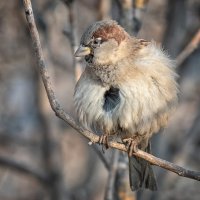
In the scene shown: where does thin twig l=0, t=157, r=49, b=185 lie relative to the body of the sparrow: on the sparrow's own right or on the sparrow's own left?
on the sparrow's own right

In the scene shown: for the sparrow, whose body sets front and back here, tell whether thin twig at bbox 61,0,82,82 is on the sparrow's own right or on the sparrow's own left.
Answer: on the sparrow's own right

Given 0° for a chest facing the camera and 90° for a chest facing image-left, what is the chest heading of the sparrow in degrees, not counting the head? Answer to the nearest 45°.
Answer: approximately 45°
